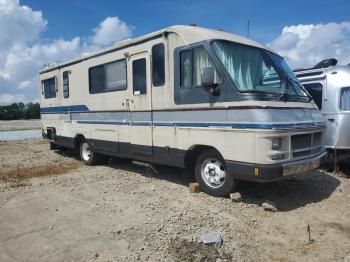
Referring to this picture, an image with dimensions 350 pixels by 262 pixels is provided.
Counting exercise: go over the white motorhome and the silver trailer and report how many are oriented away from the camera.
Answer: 0

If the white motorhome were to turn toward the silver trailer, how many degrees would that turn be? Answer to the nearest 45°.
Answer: approximately 90° to its left

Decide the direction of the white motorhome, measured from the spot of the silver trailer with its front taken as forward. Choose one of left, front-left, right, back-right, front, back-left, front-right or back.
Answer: right
